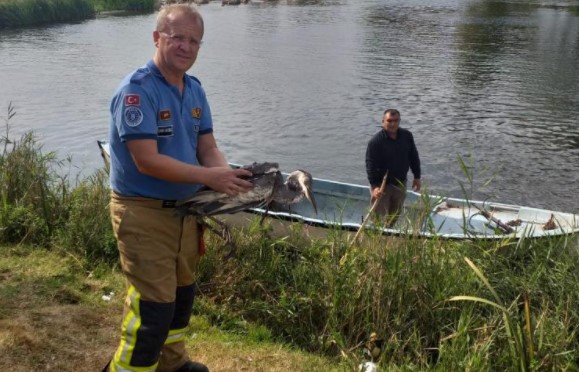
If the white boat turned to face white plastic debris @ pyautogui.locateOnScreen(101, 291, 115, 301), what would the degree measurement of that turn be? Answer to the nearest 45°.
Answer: approximately 45° to its left

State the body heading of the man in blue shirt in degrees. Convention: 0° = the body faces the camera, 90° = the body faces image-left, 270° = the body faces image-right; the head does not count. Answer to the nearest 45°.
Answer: approximately 315°

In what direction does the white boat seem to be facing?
to the viewer's left

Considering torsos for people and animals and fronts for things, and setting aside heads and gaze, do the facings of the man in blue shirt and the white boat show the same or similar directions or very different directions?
very different directions

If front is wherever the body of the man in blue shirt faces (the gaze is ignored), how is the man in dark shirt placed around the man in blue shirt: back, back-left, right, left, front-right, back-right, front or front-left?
left

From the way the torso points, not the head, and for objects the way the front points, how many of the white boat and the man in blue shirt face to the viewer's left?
1

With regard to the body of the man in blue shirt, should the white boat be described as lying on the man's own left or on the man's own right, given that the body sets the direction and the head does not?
on the man's own left

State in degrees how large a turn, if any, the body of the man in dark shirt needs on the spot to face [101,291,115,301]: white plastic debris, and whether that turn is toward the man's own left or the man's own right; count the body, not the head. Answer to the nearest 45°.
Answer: approximately 45° to the man's own right
